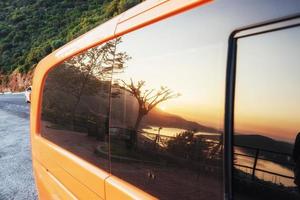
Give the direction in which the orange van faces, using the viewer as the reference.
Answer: facing the viewer and to the right of the viewer
